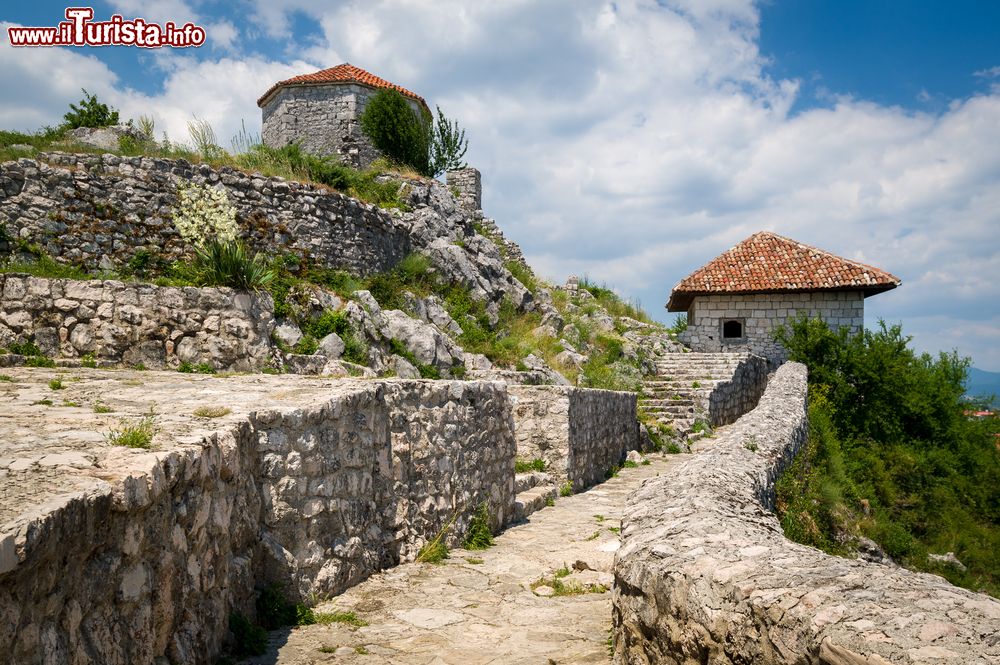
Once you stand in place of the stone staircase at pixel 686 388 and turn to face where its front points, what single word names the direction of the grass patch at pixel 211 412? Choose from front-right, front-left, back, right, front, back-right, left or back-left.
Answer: front

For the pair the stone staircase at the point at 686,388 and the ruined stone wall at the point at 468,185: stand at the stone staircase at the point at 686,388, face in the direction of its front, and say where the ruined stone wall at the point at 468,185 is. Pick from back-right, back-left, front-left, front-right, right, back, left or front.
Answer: back-right

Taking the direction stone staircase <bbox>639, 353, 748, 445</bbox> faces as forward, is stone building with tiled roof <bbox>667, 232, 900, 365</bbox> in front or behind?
behind

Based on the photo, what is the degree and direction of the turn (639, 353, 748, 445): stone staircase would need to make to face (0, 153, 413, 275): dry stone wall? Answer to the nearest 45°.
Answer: approximately 45° to its right

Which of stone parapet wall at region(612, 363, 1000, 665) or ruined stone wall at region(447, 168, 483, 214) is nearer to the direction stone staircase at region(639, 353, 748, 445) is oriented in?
the stone parapet wall

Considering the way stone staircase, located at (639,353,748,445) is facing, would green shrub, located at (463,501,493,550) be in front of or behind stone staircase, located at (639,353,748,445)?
in front

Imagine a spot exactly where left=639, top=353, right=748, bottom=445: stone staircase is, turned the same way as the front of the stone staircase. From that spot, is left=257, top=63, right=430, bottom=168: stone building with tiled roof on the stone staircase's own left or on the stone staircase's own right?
on the stone staircase's own right

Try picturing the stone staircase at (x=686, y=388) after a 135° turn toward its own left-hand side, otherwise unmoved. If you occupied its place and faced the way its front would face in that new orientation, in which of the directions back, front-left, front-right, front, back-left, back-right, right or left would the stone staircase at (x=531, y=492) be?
back-right

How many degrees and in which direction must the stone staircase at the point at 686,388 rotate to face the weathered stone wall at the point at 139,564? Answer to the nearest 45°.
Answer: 0° — it already faces it

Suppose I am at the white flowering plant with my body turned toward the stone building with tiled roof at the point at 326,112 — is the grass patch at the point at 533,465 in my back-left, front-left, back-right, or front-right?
back-right

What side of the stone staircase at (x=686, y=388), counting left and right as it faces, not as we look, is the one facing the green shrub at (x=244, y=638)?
front

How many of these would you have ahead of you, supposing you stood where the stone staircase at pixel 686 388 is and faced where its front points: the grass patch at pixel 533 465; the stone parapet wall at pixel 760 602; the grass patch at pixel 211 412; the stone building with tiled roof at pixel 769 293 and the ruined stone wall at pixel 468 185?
3

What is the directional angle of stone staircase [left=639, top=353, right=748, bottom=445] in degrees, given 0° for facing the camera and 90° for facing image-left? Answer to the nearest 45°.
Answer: approximately 0°

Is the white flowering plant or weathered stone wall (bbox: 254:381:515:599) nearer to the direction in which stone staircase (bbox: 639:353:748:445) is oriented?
the weathered stone wall

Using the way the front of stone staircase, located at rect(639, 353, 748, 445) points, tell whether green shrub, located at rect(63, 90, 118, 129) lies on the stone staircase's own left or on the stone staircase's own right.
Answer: on the stone staircase's own right

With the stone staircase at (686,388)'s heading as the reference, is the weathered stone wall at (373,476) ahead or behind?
ahead

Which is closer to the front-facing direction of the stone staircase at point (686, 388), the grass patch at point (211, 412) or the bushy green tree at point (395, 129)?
the grass patch
